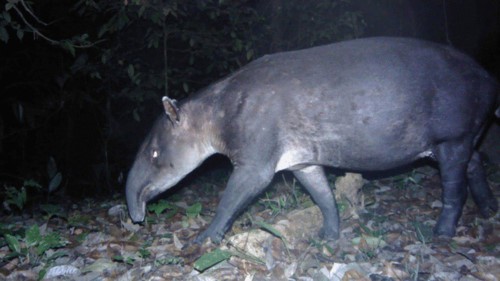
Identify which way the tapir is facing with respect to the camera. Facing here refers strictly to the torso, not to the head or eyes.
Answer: to the viewer's left

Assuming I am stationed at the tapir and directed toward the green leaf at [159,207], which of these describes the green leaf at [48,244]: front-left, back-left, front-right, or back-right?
front-left

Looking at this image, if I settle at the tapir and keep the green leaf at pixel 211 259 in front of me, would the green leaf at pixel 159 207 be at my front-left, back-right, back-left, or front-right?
front-right

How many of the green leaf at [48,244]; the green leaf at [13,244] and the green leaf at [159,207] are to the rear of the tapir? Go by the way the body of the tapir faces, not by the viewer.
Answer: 0

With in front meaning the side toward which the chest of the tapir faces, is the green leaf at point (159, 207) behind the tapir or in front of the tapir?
in front

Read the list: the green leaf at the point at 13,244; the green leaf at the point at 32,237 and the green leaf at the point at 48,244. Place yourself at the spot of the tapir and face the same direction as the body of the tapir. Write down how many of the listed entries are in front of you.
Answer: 3

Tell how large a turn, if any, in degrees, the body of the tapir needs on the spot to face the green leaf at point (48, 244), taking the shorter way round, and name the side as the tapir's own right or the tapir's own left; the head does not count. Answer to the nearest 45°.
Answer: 0° — it already faces it

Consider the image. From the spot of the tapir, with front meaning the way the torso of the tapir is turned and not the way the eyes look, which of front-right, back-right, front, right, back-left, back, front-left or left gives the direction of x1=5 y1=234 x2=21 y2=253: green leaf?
front

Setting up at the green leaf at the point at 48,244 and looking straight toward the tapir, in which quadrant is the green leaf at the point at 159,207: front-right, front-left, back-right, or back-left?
front-left

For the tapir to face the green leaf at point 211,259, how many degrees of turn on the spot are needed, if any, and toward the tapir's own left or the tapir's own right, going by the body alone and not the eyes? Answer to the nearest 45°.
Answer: approximately 45° to the tapir's own left

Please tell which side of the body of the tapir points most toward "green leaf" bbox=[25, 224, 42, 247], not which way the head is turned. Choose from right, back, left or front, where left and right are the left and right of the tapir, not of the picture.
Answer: front
